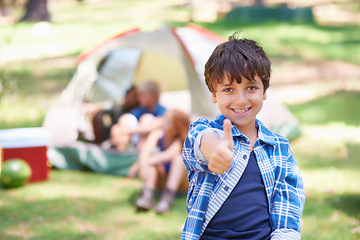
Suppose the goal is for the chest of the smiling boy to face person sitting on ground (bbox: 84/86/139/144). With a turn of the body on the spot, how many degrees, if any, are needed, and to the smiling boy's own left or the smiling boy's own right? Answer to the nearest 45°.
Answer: approximately 180°

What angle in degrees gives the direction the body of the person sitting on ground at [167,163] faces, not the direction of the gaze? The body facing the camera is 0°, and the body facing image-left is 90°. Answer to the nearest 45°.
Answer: approximately 45°

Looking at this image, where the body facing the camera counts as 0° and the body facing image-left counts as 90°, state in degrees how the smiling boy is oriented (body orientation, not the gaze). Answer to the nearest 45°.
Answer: approximately 0°

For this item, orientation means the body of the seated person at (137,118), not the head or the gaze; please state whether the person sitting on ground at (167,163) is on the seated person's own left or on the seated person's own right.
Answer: on the seated person's own left

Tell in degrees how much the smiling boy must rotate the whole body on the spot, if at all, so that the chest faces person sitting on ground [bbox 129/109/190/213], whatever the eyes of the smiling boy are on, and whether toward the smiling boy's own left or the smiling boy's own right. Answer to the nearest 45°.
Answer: approximately 180°

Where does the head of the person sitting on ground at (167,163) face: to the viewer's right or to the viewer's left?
to the viewer's left

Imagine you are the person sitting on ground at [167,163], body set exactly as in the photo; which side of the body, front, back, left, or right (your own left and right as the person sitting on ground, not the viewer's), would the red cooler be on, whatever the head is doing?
right

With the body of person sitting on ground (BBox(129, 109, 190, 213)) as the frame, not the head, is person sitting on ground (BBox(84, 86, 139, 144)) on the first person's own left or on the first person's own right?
on the first person's own right

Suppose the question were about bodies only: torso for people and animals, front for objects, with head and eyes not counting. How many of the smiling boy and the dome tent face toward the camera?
2
